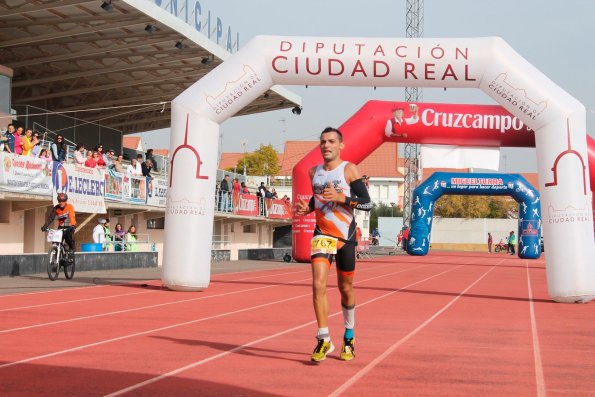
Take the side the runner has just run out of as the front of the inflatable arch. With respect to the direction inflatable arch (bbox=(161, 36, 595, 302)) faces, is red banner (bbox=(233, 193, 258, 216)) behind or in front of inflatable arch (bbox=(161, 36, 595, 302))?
behind

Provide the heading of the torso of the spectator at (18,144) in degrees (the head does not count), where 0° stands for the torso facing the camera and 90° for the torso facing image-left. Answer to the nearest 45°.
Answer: approximately 315°

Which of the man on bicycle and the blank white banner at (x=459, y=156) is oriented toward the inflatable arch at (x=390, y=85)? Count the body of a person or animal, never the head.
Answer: the blank white banner

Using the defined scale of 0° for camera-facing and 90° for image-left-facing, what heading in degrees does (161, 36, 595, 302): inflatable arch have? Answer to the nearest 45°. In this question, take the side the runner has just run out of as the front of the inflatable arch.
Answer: approximately 0°

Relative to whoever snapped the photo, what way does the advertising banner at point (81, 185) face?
facing the viewer and to the right of the viewer

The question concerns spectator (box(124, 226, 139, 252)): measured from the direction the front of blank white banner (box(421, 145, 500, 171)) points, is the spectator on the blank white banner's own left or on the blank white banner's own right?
on the blank white banner's own right

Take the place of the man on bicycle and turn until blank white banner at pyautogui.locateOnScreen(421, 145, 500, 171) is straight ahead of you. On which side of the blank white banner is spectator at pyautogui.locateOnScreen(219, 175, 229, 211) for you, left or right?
left

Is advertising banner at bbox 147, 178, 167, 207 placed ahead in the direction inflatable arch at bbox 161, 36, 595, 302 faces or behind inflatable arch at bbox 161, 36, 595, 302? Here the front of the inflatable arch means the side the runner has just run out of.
behind
